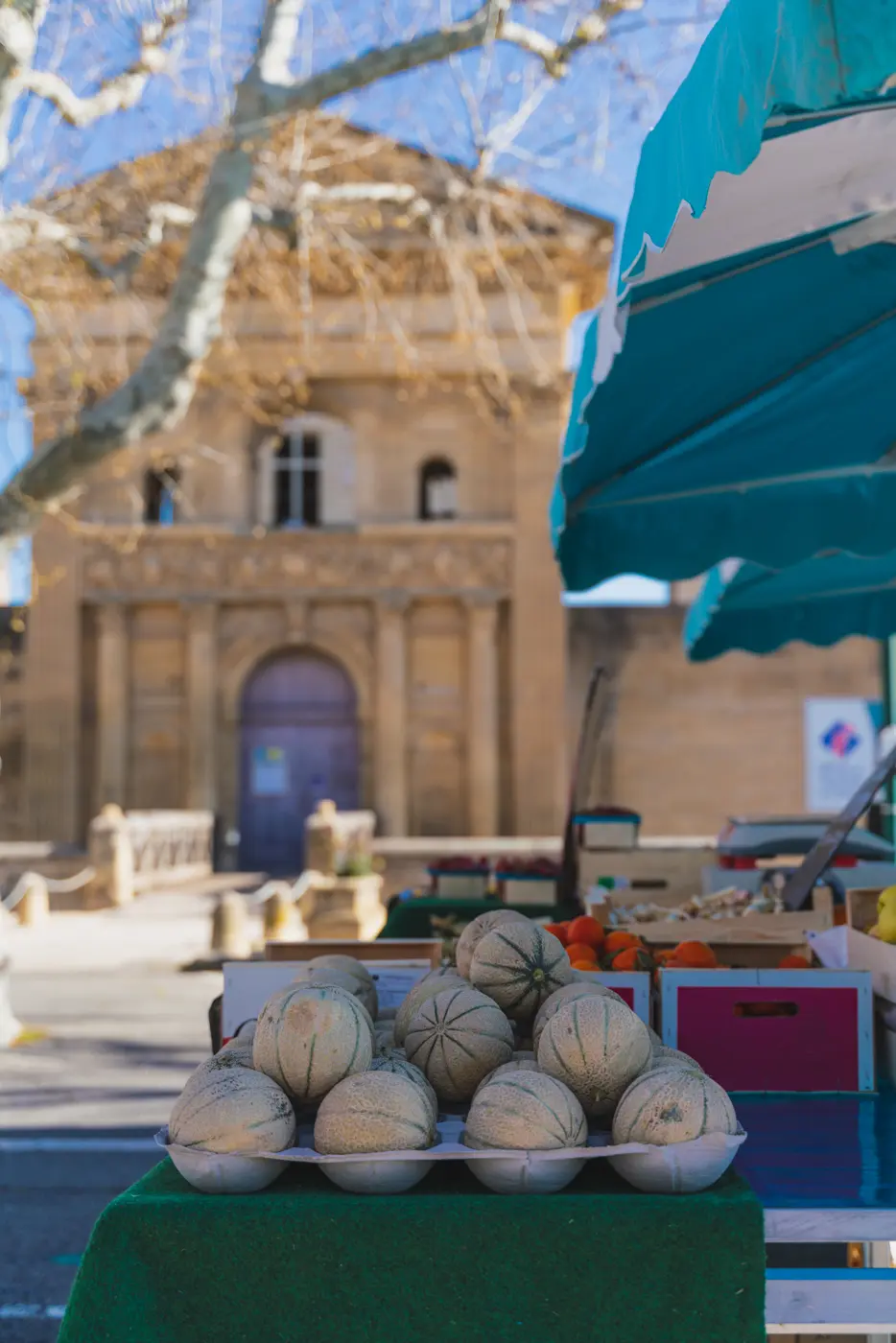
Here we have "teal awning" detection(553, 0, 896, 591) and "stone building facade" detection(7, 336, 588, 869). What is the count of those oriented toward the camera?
1

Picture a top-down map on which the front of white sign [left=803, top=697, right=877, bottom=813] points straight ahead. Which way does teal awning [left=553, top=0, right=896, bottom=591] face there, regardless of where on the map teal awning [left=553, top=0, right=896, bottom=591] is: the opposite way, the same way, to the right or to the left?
to the right

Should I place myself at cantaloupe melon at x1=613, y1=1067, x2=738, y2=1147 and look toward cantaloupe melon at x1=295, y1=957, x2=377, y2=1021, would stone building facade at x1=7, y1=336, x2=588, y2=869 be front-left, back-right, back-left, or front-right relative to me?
front-right

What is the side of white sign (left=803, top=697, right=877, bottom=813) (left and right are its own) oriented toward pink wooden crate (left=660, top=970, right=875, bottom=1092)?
front

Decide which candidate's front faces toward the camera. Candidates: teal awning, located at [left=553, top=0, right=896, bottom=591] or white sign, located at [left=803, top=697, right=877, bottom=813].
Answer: the white sign

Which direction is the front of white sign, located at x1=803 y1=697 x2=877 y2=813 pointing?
toward the camera

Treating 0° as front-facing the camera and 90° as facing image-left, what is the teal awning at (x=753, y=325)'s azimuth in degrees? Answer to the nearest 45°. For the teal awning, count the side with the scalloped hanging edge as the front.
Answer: approximately 90°

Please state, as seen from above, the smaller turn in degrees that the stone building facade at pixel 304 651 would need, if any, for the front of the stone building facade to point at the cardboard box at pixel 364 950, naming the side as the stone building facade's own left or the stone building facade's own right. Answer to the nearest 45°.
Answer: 0° — it already faces it

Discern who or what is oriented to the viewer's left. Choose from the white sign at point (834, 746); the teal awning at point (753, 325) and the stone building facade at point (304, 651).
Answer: the teal awning

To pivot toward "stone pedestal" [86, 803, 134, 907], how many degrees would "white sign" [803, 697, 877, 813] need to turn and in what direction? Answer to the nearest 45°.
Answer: approximately 45° to its right

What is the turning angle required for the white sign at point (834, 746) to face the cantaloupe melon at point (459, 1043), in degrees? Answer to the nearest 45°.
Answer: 0° — it already faces it

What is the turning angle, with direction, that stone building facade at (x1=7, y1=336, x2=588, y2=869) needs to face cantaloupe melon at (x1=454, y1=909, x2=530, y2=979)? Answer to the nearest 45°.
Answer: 0° — it already faces it

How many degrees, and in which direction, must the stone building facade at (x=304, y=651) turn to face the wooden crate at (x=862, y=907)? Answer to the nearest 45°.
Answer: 0° — it already faces it

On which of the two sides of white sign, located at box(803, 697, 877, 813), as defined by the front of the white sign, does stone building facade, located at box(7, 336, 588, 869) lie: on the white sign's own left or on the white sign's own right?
on the white sign's own right

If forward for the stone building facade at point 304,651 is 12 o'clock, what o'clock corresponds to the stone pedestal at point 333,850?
The stone pedestal is roughly at 12 o'clock from the stone building facade.

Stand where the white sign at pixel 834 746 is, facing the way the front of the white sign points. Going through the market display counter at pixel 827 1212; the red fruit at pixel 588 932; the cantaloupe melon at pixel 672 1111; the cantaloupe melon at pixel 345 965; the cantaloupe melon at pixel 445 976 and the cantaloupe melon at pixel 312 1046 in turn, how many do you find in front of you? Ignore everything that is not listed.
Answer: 6

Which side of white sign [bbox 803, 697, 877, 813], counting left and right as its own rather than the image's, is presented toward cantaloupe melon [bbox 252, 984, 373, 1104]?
front
